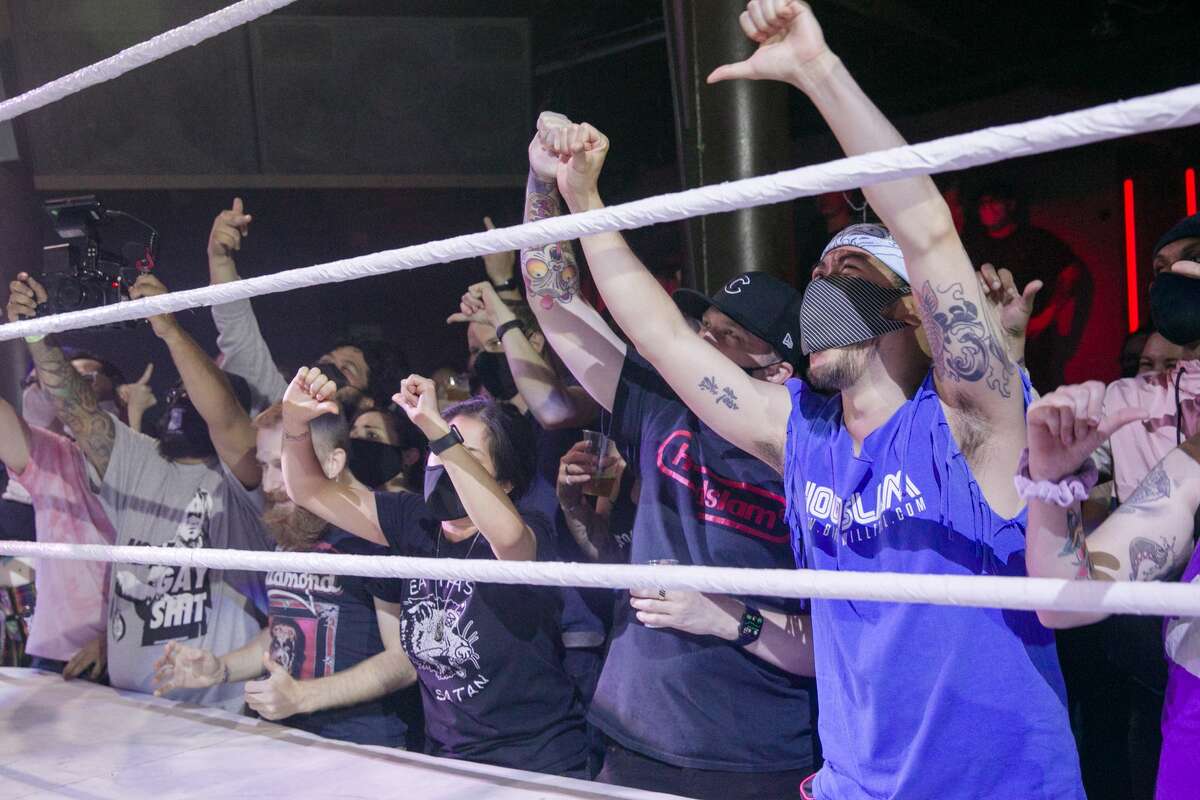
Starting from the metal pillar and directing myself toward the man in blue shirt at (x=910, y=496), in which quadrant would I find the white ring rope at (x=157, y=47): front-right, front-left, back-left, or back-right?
front-right

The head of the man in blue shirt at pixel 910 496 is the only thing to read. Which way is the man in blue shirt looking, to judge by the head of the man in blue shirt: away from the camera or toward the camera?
toward the camera

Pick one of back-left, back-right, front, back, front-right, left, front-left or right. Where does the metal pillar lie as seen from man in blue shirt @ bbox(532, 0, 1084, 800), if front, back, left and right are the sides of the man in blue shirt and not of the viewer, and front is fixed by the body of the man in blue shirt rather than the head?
back-right

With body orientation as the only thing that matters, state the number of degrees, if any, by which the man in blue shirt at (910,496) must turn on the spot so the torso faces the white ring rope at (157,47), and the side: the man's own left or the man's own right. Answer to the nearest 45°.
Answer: approximately 45° to the man's own right

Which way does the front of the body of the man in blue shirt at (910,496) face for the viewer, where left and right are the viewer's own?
facing the viewer and to the left of the viewer
